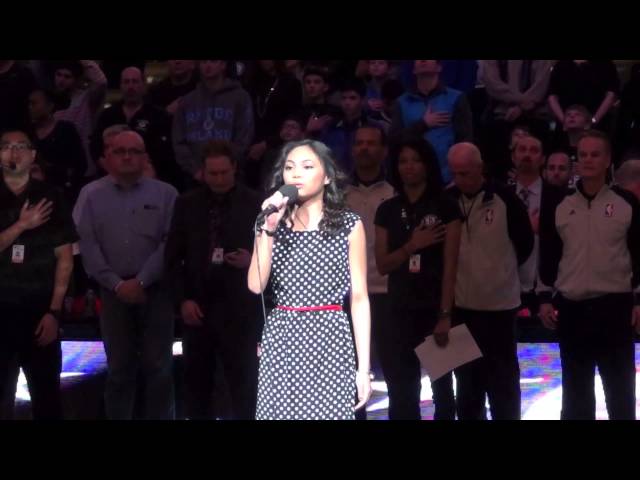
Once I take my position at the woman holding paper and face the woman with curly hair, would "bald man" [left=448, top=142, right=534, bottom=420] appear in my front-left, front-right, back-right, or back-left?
back-left

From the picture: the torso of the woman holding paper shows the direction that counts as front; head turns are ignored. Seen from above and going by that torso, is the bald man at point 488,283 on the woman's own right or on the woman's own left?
on the woman's own left

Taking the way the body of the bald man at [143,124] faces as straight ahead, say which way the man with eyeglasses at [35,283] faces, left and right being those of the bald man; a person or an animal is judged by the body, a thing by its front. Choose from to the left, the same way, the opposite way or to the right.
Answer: the same way

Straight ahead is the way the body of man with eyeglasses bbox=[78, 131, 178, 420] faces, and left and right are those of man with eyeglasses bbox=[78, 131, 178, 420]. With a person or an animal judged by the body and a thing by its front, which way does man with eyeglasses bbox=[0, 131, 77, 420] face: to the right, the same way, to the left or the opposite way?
the same way

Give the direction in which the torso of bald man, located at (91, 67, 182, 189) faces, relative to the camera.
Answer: toward the camera

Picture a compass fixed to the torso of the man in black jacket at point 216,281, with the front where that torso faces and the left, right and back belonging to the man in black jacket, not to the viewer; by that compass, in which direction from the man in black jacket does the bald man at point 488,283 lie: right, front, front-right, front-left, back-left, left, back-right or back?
left

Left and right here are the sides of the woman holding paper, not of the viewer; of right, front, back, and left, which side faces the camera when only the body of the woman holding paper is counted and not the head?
front

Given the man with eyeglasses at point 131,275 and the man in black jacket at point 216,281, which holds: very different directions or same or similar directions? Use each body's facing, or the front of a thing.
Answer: same or similar directions

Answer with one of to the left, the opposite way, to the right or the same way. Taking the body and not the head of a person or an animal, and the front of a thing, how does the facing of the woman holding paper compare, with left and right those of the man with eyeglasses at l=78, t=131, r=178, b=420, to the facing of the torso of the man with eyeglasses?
the same way

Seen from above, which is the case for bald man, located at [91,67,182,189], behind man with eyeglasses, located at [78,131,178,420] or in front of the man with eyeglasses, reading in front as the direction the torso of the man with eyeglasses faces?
behind

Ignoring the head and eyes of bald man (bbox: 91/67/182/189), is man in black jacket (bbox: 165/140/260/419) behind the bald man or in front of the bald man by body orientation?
in front

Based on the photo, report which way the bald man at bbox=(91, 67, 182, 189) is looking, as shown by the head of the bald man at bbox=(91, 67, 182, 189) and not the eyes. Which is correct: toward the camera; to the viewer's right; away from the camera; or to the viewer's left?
toward the camera

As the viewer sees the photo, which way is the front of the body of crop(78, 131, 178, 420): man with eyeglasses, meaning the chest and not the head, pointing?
toward the camera
